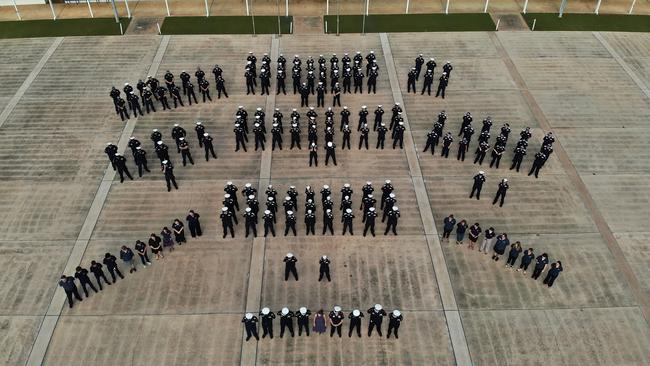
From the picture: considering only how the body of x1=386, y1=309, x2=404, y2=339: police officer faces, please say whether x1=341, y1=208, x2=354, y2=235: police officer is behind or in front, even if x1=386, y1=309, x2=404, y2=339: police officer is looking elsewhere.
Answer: behind

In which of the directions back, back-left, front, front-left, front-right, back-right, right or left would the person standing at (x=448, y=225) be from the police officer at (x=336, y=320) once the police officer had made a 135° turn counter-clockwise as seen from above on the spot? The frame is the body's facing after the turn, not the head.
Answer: front

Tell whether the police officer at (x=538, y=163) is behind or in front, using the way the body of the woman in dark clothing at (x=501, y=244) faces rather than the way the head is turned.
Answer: behind

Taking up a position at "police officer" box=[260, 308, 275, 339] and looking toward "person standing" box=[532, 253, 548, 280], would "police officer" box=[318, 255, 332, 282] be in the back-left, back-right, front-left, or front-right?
front-left

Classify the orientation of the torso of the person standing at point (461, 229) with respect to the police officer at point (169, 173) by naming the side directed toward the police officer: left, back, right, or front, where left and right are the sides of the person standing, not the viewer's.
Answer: right

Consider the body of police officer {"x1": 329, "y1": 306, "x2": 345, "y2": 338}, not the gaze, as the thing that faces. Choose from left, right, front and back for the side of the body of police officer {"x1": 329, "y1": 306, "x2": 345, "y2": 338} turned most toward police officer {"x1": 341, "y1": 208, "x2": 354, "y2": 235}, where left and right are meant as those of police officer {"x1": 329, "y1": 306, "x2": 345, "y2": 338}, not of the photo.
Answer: back

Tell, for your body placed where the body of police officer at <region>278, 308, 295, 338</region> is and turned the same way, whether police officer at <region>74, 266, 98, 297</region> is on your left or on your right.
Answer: on your right

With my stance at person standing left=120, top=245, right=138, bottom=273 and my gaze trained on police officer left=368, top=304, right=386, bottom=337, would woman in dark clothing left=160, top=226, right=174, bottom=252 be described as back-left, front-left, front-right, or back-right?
front-left

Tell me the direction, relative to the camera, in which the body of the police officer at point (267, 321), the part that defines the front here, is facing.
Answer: toward the camera

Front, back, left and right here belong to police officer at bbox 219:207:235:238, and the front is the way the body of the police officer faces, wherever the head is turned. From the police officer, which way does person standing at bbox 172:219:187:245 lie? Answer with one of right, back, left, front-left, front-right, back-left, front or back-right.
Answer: right

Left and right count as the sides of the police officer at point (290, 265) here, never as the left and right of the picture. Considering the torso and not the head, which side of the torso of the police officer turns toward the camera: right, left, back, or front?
front

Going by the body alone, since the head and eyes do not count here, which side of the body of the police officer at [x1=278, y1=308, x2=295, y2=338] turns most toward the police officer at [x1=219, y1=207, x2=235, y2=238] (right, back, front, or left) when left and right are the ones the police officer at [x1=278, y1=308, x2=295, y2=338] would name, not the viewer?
back

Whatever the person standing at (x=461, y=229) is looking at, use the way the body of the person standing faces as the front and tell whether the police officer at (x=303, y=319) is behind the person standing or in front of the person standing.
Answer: in front

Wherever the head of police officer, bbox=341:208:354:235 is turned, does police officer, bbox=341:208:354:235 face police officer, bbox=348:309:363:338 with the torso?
yes

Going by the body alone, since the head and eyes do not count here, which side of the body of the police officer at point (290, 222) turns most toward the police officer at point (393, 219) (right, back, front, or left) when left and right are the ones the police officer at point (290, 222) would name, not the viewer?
left

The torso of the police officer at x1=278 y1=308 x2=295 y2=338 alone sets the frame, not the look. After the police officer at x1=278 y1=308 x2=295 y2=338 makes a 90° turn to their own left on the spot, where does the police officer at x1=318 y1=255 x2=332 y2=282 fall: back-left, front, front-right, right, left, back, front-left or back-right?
front-left

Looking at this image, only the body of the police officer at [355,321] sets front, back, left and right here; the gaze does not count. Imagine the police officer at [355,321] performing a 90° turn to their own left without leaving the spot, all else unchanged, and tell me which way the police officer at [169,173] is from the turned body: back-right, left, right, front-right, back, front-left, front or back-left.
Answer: back-left

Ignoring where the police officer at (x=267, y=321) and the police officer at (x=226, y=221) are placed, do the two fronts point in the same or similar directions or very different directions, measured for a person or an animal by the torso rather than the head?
same or similar directions

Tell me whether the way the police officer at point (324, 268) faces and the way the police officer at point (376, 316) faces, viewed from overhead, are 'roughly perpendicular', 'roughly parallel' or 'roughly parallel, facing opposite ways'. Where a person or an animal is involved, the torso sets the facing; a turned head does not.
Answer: roughly parallel

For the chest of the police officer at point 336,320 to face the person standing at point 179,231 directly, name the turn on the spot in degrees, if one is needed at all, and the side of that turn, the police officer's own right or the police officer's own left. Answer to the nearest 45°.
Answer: approximately 135° to the police officer's own right

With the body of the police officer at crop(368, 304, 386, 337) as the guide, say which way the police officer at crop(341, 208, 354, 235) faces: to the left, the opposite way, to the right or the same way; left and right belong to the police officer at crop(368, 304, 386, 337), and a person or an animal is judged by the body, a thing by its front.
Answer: the same way
